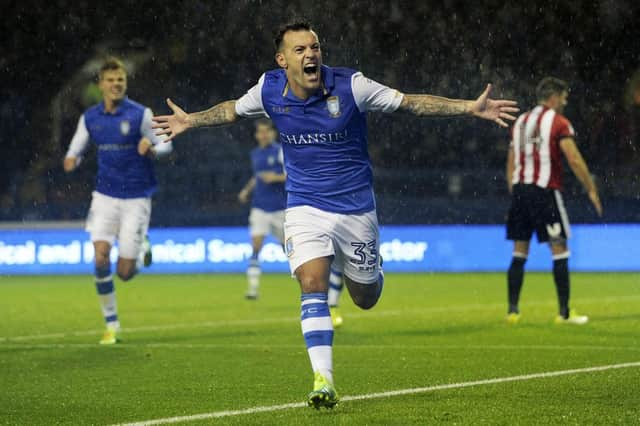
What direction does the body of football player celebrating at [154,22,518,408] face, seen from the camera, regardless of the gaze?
toward the camera

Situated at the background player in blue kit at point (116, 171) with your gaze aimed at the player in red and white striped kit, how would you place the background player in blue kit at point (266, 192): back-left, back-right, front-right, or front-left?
front-left

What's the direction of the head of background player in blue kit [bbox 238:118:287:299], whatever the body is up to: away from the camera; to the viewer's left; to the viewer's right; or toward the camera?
toward the camera

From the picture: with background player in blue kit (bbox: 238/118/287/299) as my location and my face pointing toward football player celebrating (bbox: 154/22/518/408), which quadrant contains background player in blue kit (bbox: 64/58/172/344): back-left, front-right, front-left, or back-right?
front-right

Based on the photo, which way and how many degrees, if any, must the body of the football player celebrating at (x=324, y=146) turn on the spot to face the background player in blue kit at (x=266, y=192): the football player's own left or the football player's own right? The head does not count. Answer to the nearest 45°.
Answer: approximately 180°

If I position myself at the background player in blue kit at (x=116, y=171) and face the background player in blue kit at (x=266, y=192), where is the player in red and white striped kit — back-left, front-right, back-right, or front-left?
front-right
